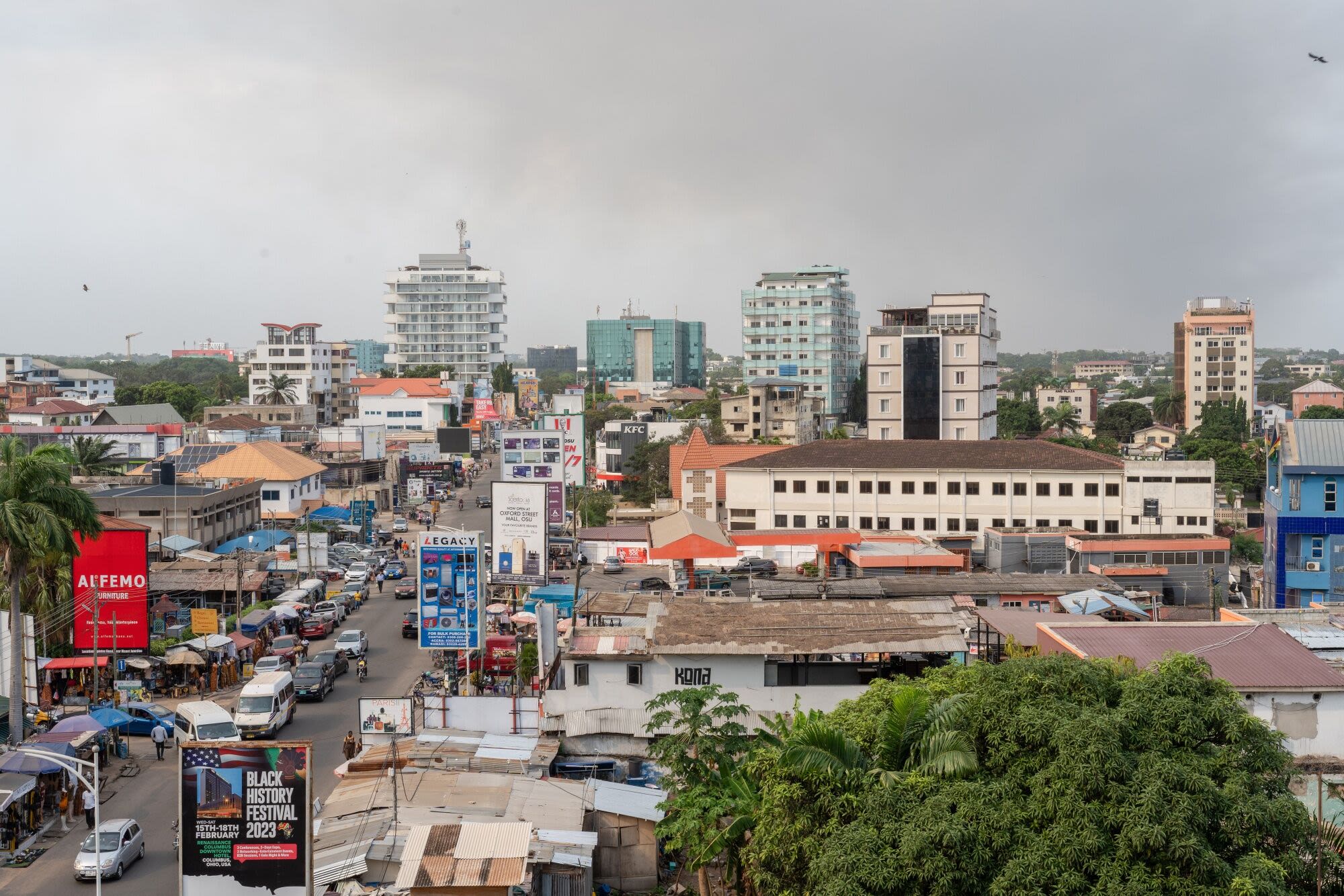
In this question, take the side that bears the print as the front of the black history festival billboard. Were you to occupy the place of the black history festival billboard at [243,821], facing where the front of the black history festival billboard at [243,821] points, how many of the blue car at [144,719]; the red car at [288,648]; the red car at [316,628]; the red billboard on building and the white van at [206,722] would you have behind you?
5

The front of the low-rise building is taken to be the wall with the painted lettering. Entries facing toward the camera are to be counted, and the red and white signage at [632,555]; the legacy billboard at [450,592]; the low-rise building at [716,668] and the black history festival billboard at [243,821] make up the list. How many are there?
4

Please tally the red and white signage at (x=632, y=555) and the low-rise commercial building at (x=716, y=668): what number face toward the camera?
2

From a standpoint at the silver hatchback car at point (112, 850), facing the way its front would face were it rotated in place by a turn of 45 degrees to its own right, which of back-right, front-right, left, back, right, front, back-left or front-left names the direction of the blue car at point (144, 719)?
right

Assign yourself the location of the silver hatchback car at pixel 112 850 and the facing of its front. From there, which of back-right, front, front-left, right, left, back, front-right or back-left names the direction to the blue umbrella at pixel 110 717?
back-right

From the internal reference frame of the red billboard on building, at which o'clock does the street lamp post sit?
The street lamp post is roughly at 12 o'clock from the red billboard on building.

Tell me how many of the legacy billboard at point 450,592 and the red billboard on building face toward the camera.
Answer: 2

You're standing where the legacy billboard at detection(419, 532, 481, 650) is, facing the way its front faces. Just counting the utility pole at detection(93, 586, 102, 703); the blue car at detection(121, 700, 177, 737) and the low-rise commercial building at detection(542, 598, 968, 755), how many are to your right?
2

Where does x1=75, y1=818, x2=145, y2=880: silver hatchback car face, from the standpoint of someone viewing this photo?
facing the viewer and to the left of the viewer

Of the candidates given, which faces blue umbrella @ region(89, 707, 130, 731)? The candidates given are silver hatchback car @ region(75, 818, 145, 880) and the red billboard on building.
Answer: the red billboard on building

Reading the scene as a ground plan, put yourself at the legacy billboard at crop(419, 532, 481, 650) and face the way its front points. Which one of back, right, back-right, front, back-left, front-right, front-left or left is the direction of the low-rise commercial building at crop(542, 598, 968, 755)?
front-left

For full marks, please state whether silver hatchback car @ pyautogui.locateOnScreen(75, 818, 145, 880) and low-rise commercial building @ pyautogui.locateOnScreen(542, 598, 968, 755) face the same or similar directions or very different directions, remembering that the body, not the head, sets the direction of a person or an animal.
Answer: same or similar directions

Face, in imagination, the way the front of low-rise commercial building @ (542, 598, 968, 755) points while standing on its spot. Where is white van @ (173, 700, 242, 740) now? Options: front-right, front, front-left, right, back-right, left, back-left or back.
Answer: right

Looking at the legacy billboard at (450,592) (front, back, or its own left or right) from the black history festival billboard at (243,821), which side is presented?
front

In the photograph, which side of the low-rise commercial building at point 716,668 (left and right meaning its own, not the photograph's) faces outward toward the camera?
front

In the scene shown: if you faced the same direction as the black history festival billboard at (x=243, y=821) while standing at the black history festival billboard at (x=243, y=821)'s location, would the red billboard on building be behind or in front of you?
behind

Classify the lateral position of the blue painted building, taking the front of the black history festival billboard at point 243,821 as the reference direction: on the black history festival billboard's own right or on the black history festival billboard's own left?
on the black history festival billboard's own left

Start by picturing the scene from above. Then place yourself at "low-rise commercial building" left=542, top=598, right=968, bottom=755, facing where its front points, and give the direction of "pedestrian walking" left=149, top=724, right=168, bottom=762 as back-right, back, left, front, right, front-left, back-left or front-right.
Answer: right

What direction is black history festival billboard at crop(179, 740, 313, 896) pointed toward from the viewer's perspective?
toward the camera

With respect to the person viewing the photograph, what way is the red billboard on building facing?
facing the viewer

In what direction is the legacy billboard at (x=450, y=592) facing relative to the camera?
toward the camera
